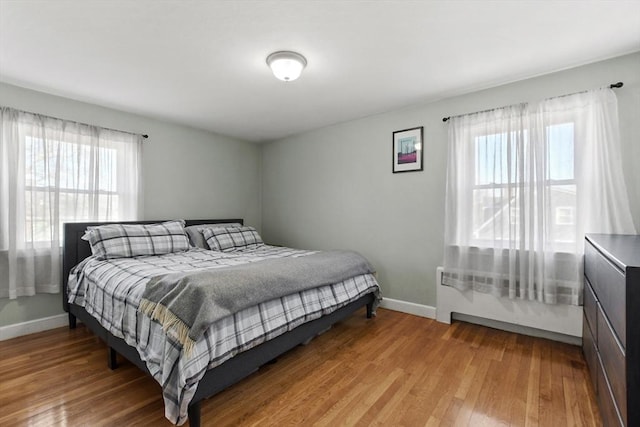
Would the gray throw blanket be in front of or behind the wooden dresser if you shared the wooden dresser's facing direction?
in front

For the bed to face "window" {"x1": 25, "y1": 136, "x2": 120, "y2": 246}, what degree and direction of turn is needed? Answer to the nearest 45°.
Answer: approximately 180°

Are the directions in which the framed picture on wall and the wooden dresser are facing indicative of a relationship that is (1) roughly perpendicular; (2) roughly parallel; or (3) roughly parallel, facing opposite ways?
roughly perpendicular

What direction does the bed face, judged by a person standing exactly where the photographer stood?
facing the viewer and to the right of the viewer

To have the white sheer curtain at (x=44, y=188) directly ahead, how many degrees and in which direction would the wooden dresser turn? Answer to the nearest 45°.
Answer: approximately 45° to its left

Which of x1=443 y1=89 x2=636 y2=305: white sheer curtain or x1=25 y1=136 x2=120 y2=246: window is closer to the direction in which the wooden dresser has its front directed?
the window

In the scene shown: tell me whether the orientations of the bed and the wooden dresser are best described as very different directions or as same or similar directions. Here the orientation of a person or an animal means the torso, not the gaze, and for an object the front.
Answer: very different directions

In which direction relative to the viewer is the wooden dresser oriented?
to the viewer's left

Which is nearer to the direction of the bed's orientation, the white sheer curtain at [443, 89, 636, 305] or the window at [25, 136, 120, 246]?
the white sheer curtain

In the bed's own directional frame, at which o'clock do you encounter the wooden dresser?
The wooden dresser is roughly at 12 o'clock from the bed.

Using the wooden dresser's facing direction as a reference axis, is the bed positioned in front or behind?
in front

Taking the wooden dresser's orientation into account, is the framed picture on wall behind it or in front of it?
in front

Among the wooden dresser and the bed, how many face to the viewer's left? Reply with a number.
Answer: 1

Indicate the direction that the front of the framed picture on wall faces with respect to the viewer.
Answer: facing the viewer and to the left of the viewer
